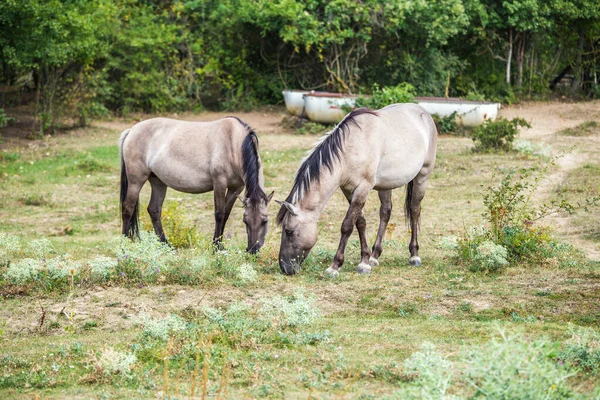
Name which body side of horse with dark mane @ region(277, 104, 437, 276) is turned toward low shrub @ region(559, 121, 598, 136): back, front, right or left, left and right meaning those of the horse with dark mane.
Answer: back

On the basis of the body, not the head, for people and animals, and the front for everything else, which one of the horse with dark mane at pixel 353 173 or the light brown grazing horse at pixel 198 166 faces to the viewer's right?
the light brown grazing horse

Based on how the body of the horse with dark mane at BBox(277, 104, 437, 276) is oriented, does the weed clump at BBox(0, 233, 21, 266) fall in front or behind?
in front

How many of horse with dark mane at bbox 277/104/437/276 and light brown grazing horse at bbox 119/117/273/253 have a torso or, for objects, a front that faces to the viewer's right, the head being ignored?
1

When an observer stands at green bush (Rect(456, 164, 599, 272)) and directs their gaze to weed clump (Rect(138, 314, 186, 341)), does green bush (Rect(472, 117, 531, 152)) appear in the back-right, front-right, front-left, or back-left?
back-right

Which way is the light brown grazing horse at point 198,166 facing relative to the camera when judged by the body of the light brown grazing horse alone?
to the viewer's right

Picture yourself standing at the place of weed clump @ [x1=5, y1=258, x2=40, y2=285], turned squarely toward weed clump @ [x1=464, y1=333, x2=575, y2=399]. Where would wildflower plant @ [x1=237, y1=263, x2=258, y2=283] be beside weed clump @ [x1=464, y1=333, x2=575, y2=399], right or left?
left

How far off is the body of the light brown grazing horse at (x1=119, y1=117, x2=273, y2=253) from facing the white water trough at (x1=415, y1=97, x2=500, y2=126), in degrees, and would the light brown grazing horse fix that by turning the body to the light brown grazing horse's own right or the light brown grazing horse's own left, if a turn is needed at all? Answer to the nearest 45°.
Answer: approximately 45° to the light brown grazing horse's own left

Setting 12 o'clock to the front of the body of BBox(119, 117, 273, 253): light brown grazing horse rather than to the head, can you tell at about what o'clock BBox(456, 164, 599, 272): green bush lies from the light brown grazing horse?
The green bush is roughly at 1 o'clock from the light brown grazing horse.

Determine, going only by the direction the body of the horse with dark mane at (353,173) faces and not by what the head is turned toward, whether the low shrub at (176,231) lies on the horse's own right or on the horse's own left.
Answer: on the horse's own right

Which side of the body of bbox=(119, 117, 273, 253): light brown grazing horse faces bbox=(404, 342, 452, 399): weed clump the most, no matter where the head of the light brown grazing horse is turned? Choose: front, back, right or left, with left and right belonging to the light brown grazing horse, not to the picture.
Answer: right

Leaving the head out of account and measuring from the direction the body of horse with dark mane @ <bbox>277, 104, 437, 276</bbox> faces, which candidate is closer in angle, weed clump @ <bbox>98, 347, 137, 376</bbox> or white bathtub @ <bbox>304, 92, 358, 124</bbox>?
the weed clump

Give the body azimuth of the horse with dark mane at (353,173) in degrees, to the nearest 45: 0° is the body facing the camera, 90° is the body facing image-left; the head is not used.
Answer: approximately 45°

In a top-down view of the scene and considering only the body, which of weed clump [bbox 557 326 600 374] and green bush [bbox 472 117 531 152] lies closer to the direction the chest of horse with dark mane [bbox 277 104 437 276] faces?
the weed clump

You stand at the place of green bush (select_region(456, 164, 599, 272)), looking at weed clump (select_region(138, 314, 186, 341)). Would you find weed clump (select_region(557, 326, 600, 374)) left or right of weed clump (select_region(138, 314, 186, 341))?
left

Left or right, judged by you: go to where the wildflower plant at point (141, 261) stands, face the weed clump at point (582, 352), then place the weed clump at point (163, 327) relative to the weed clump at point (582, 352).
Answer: right
